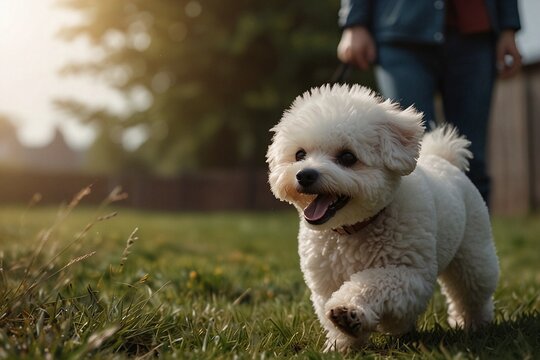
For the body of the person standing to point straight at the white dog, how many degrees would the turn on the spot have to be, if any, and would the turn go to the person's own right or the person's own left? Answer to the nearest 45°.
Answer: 0° — they already face it

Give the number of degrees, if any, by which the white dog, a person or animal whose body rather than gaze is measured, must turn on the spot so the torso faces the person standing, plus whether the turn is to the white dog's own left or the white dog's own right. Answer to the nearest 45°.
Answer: approximately 135° to the white dog's own right

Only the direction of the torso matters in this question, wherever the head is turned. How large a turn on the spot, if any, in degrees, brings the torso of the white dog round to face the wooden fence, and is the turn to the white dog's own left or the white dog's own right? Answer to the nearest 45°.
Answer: approximately 135° to the white dog's own right

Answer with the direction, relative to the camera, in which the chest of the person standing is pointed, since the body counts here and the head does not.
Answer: toward the camera

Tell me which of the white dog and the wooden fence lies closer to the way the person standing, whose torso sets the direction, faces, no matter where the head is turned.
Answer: the white dog

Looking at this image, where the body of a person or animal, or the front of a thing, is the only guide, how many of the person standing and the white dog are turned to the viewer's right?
0

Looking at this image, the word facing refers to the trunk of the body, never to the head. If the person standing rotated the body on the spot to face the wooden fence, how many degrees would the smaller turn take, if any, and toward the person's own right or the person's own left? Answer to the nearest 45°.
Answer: approximately 135° to the person's own right
